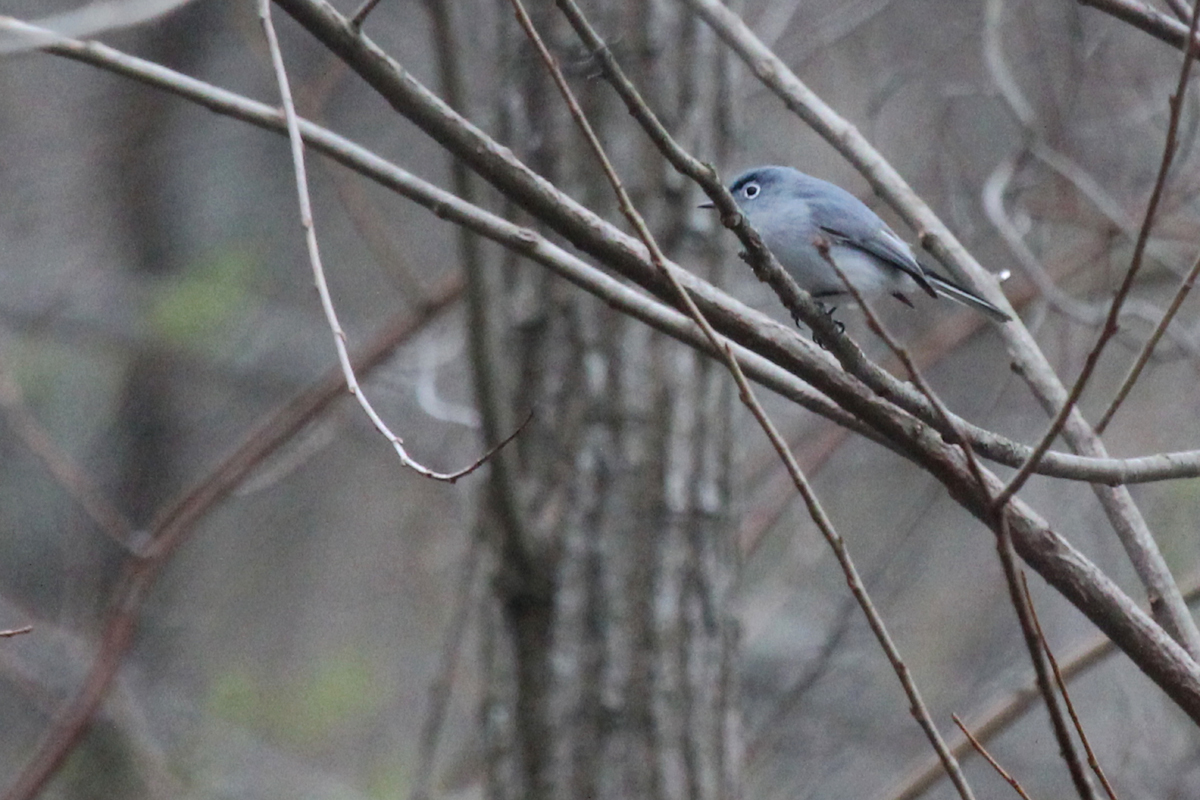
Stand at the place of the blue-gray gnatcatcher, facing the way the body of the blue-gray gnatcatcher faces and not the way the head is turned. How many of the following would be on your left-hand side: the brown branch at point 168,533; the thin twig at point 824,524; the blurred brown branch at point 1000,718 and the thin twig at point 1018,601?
2

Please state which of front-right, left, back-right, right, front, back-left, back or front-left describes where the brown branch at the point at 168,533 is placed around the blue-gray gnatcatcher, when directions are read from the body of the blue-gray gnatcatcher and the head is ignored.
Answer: front-right

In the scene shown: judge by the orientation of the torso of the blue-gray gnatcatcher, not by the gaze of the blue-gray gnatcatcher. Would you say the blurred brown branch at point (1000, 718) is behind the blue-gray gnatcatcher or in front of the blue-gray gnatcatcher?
behind

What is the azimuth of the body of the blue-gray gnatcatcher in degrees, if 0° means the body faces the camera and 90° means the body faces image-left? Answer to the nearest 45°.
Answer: approximately 90°

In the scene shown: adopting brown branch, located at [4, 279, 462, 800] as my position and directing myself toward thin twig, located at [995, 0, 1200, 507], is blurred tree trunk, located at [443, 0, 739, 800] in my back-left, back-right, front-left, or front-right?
front-left

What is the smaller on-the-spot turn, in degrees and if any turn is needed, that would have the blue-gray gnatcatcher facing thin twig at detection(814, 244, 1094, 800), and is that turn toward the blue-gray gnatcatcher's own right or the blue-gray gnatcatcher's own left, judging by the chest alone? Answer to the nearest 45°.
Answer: approximately 90° to the blue-gray gnatcatcher's own left
